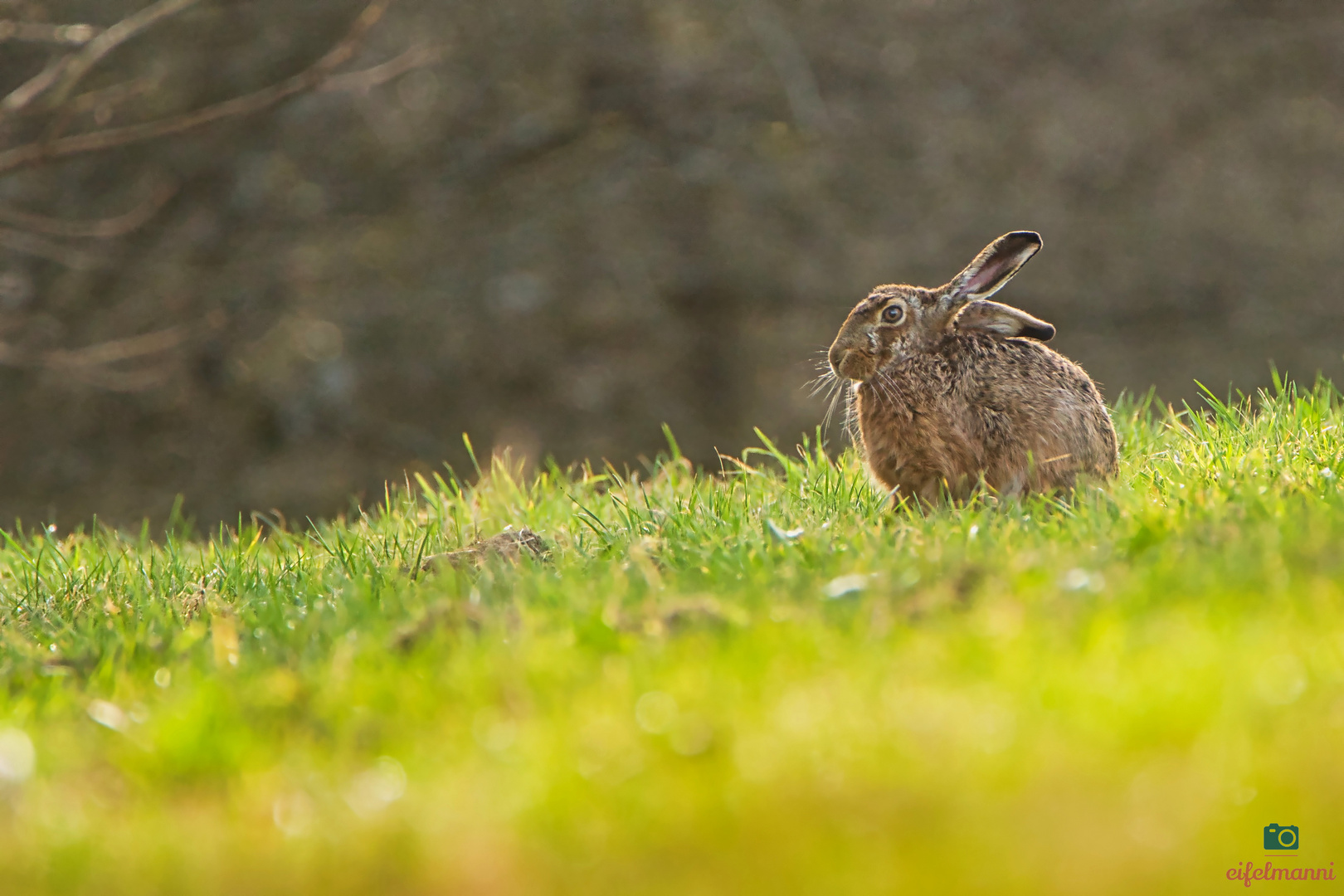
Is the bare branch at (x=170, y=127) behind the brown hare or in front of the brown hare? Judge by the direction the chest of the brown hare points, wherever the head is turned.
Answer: in front

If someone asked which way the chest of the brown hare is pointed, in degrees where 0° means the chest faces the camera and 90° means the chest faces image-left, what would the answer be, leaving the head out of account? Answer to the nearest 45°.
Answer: approximately 90°

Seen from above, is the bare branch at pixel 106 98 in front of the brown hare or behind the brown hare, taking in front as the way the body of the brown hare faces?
in front
